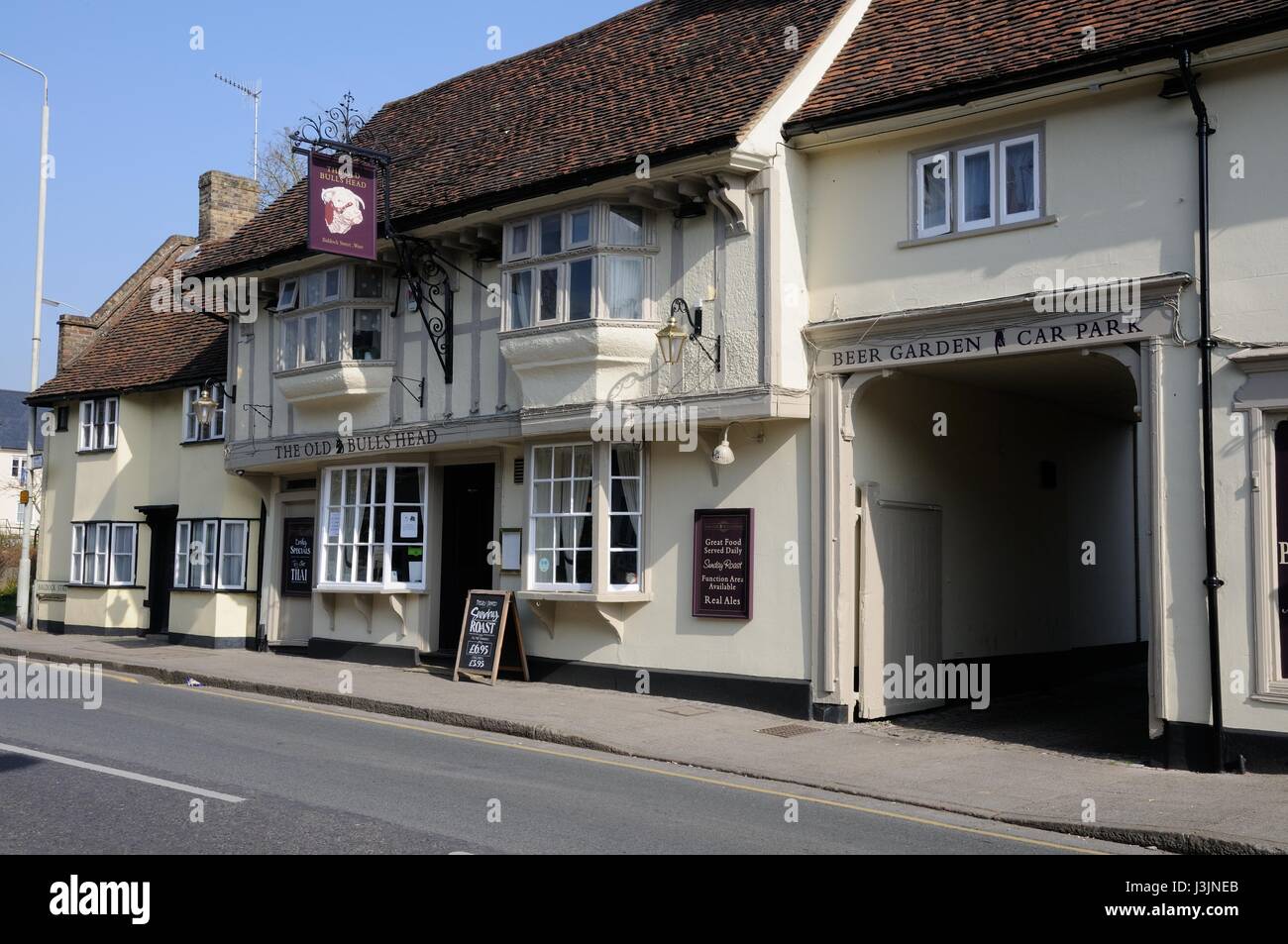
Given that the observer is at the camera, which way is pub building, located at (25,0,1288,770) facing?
facing the viewer and to the left of the viewer

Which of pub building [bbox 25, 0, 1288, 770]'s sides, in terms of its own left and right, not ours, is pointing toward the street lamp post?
right

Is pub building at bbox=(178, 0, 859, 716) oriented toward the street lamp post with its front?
no
